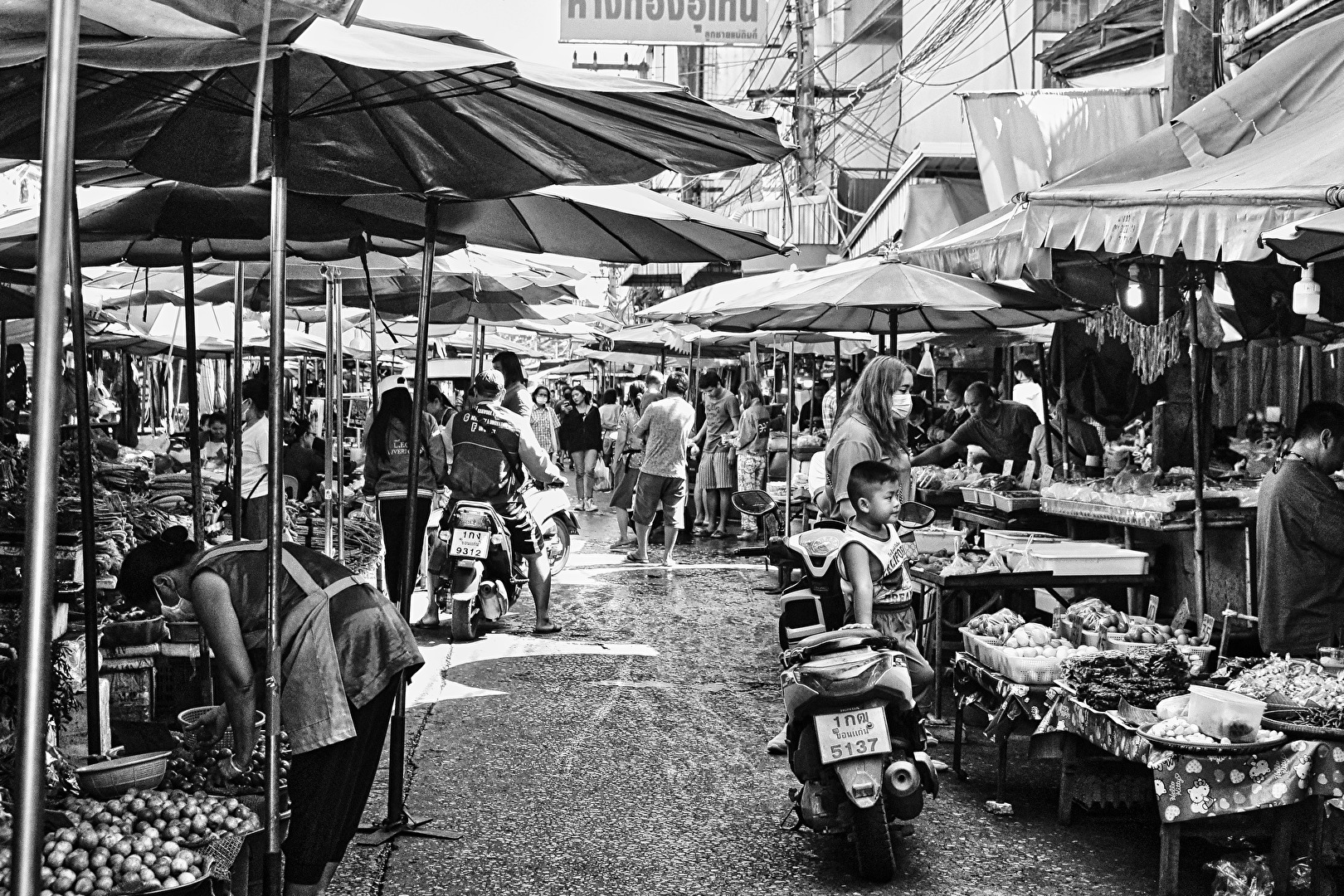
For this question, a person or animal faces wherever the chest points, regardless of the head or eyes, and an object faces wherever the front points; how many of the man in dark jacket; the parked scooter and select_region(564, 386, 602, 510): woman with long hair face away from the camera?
2

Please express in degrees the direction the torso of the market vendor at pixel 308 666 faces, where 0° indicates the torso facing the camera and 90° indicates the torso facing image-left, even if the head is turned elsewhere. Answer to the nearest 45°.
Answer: approximately 90°

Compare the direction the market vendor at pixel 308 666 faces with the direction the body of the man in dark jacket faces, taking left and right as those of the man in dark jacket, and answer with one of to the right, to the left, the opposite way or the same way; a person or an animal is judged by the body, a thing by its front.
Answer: to the left

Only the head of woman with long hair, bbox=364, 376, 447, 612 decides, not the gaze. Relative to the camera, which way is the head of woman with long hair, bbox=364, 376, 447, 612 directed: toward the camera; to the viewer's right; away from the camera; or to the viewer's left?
away from the camera

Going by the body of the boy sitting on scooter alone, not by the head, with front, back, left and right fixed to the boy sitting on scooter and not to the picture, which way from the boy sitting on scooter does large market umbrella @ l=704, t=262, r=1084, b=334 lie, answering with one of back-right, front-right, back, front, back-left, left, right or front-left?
back-left

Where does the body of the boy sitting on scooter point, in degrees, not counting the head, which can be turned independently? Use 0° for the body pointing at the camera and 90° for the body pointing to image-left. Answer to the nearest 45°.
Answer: approximately 315°

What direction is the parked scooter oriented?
away from the camera

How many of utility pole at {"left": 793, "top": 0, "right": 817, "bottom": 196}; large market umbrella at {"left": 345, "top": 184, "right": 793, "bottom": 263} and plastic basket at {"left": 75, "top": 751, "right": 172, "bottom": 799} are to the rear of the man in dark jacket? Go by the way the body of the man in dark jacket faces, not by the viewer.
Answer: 2
